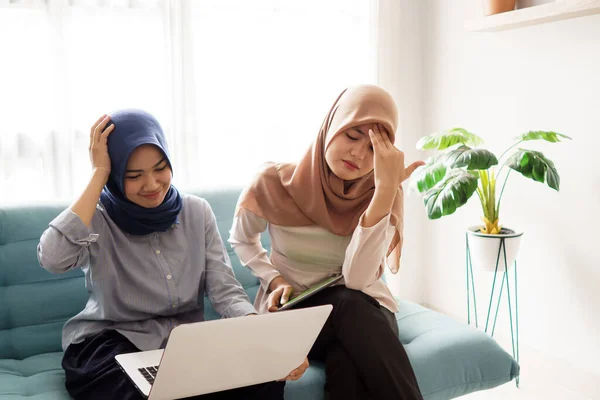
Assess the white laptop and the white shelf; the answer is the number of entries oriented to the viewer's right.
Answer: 0

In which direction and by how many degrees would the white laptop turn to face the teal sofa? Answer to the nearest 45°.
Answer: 0° — it already faces it

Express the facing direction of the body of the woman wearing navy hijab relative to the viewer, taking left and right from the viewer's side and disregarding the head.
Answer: facing the viewer and to the right of the viewer

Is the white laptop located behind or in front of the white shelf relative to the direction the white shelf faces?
in front

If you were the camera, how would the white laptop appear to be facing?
facing away from the viewer and to the left of the viewer

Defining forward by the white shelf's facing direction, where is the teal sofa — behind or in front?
in front

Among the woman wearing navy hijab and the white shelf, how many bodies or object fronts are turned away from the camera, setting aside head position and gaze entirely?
0

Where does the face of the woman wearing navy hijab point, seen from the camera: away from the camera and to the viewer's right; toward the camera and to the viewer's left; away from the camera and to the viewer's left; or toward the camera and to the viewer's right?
toward the camera and to the viewer's right

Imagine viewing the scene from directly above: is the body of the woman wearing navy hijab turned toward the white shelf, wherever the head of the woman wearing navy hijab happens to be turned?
no
